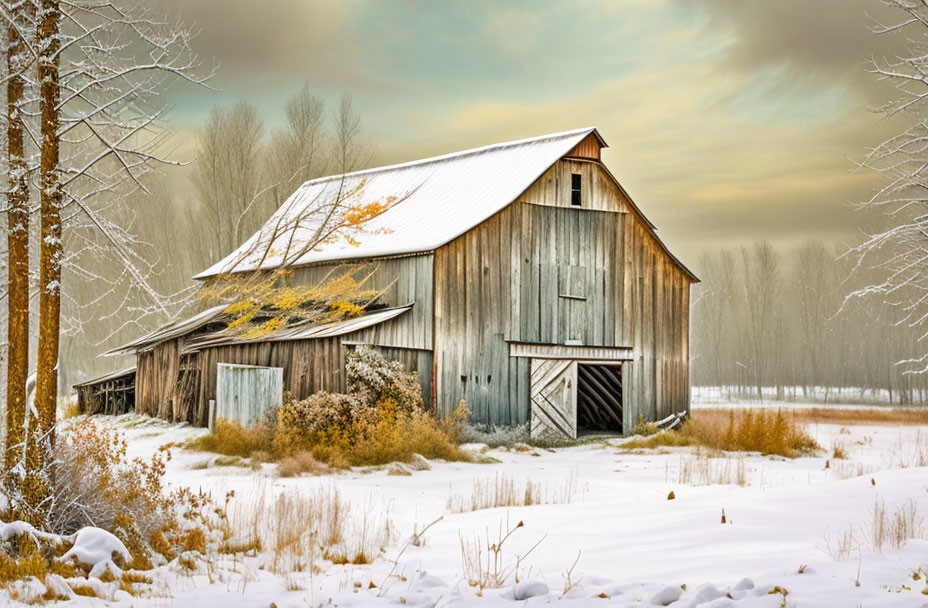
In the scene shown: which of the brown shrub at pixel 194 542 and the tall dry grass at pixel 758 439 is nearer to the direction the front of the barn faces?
the tall dry grass

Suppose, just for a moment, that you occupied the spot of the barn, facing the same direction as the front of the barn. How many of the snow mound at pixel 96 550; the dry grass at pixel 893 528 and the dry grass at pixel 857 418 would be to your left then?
1

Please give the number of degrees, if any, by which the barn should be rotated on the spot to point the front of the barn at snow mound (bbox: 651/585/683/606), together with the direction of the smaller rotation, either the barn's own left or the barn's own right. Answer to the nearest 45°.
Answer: approximately 45° to the barn's own right

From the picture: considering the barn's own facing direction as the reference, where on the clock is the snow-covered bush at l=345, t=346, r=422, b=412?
The snow-covered bush is roughly at 3 o'clock from the barn.

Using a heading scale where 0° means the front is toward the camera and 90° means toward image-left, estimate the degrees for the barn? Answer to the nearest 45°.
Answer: approximately 315°

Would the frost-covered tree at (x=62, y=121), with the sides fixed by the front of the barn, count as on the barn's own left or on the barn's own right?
on the barn's own right

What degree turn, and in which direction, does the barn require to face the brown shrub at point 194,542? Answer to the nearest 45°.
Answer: approximately 45° to its right

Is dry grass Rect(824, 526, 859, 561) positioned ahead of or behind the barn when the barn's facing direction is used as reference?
ahead

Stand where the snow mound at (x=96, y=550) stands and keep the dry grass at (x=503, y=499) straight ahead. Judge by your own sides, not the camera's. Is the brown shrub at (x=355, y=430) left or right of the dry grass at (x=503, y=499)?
left

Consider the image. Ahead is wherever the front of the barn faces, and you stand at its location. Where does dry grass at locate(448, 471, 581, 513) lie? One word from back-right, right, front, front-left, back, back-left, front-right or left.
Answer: front-right

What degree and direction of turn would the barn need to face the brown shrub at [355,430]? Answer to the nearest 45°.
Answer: approximately 90° to its right

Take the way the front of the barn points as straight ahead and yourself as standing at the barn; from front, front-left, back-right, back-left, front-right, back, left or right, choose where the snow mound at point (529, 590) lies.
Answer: front-right

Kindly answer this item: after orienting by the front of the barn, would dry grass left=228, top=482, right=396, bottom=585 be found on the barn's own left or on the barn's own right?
on the barn's own right
